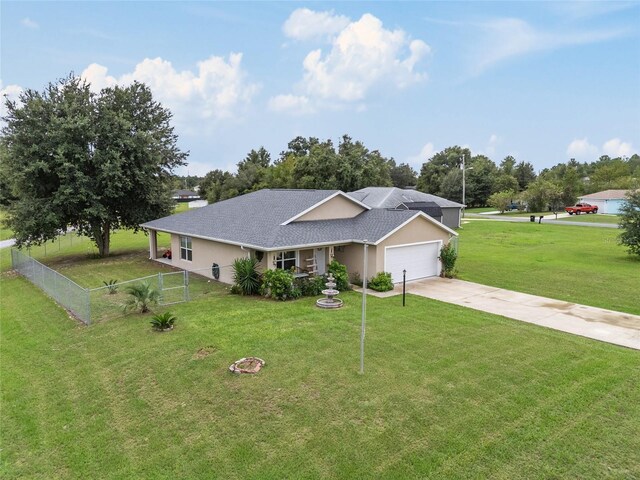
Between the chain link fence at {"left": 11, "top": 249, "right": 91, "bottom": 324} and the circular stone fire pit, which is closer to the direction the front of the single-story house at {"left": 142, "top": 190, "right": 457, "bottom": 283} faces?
the circular stone fire pit

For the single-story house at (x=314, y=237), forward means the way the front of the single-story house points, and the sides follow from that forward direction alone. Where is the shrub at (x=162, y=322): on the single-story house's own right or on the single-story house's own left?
on the single-story house's own right

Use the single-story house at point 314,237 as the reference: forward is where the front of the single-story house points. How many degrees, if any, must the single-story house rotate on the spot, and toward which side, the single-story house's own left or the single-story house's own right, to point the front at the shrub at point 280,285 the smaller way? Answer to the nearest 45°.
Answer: approximately 45° to the single-story house's own right

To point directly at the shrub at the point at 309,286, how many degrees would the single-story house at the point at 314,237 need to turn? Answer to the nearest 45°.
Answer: approximately 45° to its right

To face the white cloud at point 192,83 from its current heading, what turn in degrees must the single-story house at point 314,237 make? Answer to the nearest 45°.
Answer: approximately 180°

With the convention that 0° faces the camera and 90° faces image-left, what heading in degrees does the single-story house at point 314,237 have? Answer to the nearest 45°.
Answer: approximately 315°

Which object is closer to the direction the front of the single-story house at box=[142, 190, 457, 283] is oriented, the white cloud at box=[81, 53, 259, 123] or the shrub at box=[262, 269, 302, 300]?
the shrub

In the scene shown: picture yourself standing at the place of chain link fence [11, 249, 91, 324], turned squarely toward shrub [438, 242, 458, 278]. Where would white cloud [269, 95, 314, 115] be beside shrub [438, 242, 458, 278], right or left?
left

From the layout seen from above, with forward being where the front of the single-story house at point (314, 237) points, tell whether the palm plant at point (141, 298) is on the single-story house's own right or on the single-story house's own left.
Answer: on the single-story house's own right

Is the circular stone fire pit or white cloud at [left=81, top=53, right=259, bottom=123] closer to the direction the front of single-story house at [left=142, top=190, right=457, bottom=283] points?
the circular stone fire pit
